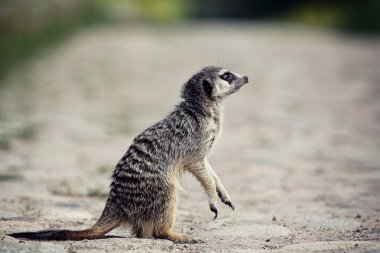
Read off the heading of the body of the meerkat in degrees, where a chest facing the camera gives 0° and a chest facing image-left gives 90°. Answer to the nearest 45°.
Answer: approximately 270°
